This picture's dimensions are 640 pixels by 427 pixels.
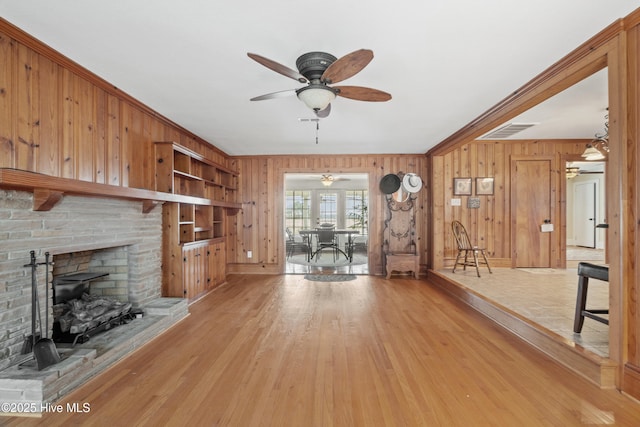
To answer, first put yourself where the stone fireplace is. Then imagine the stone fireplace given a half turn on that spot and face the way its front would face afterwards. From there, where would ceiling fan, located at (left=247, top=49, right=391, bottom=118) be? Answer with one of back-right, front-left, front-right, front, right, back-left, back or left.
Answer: back

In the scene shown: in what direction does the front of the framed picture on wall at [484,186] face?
toward the camera

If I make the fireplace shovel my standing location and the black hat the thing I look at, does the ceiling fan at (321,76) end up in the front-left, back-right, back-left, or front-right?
front-right

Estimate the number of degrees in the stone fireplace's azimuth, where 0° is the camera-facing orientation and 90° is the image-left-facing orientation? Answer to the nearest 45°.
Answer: approximately 315°

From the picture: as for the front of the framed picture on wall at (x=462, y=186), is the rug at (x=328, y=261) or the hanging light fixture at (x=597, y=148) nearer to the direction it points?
the hanging light fixture

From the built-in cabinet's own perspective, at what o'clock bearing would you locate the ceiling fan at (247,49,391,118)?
The ceiling fan is roughly at 1 o'clock from the built-in cabinet.

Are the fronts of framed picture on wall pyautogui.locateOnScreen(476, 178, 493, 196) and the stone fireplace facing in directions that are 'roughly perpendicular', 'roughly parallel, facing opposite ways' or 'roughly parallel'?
roughly perpendicular

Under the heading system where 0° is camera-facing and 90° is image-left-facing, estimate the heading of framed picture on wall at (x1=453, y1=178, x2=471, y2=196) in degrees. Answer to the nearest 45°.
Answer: approximately 0°

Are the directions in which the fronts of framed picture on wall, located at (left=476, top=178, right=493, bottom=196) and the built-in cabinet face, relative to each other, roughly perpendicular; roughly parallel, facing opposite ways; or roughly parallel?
roughly perpendicular

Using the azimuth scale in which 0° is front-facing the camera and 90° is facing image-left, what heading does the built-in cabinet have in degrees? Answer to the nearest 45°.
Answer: approximately 315°

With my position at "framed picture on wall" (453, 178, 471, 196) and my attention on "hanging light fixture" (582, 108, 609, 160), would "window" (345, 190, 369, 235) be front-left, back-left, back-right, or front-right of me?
back-left

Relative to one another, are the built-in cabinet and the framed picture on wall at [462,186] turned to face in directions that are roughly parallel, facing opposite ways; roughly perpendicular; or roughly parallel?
roughly perpendicular

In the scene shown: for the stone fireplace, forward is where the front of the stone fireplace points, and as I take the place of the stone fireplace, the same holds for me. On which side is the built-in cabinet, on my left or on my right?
on my left

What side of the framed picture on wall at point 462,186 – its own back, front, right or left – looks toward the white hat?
right

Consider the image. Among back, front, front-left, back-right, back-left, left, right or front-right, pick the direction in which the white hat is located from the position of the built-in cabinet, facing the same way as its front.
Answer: front-left

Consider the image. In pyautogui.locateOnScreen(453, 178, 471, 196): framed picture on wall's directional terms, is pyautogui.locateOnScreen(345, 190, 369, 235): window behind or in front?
behind

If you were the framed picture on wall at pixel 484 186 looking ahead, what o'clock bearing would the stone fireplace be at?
The stone fireplace is roughly at 1 o'clock from the framed picture on wall.
